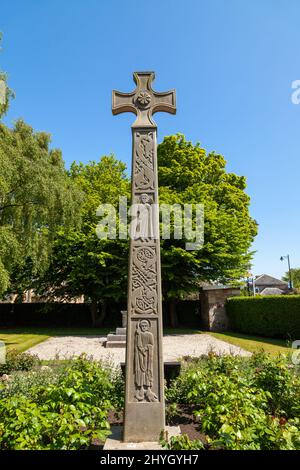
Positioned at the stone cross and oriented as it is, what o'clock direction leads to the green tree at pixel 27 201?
The green tree is roughly at 5 o'clock from the stone cross.

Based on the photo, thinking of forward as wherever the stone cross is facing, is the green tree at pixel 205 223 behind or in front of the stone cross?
behind

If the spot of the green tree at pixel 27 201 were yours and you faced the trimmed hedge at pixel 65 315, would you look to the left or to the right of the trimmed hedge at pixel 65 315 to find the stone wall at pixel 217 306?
right

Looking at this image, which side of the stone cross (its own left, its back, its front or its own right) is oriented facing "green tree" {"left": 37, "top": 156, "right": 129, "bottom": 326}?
back

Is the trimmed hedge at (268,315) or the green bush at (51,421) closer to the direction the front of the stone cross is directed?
the green bush

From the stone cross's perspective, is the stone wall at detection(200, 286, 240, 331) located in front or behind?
behind

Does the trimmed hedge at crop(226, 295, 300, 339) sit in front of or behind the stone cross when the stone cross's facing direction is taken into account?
behind

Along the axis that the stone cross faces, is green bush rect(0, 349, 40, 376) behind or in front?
behind

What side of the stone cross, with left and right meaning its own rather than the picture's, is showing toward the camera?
front
